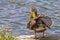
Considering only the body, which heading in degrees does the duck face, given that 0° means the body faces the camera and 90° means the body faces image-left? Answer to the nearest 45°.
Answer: approximately 45°
